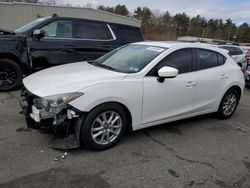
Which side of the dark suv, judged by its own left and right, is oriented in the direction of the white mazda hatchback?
left

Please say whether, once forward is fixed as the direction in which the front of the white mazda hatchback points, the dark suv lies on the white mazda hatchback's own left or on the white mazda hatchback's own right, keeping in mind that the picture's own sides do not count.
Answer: on the white mazda hatchback's own right

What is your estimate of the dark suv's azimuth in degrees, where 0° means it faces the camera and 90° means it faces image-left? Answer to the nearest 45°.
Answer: approximately 90°

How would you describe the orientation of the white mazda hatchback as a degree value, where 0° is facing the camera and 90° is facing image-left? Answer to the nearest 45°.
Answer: approximately 45°
